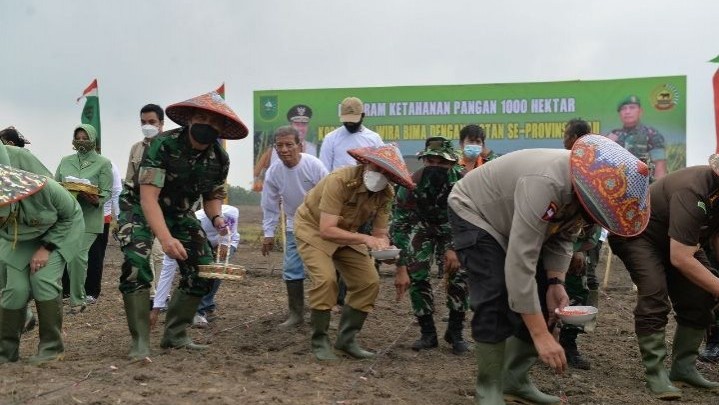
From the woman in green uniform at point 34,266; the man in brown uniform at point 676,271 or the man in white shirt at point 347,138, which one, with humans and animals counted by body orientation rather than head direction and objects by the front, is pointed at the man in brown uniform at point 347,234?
the man in white shirt

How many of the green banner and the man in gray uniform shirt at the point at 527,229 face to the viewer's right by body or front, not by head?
1

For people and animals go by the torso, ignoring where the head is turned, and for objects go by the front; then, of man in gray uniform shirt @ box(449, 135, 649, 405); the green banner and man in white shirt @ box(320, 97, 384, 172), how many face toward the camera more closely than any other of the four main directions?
2

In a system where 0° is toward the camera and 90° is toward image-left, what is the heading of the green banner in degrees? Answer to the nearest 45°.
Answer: approximately 0°

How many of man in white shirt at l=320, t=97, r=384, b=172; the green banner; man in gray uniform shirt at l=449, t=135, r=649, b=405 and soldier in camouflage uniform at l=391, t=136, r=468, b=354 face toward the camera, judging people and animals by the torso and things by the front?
3

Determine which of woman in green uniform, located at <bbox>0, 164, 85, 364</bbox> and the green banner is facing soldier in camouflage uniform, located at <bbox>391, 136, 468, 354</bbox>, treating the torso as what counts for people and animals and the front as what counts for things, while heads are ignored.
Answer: the green banner

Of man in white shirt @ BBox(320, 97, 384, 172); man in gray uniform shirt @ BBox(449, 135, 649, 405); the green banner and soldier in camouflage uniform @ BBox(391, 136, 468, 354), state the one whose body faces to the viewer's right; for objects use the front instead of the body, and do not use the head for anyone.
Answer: the man in gray uniform shirt

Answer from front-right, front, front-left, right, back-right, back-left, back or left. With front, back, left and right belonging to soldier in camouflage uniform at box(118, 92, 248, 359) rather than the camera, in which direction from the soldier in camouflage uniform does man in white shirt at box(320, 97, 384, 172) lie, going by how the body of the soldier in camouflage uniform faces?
left

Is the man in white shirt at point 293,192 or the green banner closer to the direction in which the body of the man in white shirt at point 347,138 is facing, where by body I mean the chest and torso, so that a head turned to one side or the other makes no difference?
the man in white shirt
